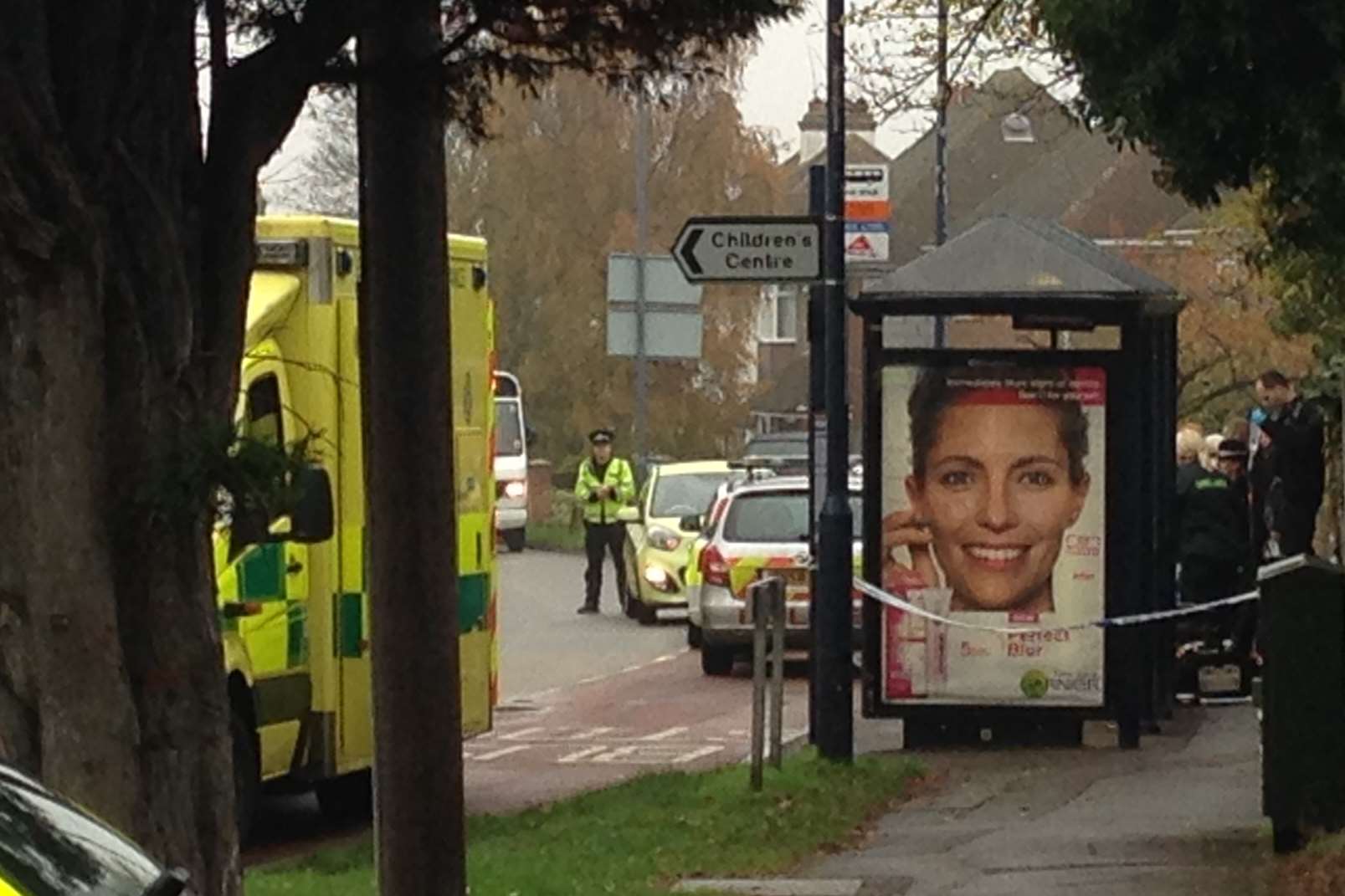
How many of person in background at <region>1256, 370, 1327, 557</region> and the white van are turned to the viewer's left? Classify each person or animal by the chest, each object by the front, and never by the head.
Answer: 1

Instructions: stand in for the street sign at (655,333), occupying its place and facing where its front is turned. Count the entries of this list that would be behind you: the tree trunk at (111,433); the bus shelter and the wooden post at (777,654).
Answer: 3

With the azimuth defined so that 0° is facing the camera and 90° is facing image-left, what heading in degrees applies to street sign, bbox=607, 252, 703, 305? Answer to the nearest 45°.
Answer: approximately 180°

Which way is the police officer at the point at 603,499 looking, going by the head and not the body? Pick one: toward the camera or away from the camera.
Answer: toward the camera

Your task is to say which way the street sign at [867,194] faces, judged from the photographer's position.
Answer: facing the viewer

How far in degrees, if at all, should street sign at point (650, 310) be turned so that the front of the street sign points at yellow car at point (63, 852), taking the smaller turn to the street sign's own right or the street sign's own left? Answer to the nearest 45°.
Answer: approximately 180°

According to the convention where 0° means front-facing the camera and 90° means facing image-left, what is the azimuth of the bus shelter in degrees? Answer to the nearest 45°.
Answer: approximately 90°

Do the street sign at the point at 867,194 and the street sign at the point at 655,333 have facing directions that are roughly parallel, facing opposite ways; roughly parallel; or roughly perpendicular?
roughly parallel, facing opposite ways

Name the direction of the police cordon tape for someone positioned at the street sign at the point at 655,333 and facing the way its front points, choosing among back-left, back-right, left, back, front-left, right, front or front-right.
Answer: back

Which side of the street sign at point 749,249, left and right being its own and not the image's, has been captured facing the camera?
front

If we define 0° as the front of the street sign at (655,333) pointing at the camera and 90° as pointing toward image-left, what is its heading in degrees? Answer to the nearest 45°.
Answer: approximately 180°

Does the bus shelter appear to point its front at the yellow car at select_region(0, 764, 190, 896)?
no

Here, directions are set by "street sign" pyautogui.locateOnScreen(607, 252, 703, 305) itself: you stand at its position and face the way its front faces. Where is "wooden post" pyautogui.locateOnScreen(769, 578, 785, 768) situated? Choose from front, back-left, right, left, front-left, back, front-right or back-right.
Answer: back

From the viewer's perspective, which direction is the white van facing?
toward the camera

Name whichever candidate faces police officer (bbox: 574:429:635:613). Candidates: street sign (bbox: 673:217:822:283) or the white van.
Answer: the white van

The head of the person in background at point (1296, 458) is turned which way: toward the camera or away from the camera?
toward the camera

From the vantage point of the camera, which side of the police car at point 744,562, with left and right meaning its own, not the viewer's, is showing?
back

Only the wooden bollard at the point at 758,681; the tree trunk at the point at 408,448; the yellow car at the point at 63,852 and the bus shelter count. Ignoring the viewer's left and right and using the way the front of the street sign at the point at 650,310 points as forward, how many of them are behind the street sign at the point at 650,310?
4
